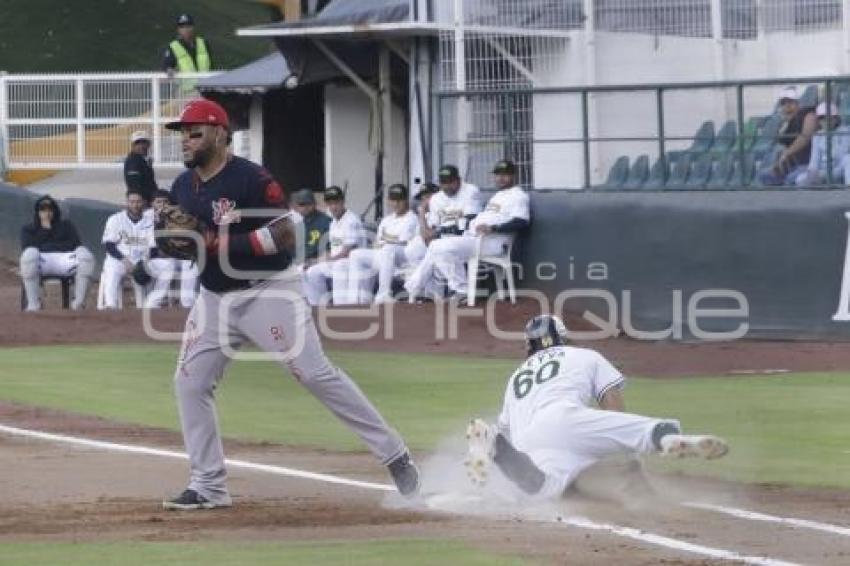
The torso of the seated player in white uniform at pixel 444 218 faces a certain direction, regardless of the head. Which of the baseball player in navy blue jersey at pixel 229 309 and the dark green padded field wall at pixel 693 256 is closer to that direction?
the baseball player in navy blue jersey

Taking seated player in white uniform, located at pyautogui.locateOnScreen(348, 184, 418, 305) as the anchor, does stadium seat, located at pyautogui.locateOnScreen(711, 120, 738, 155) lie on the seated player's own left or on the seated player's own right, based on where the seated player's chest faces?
on the seated player's own left

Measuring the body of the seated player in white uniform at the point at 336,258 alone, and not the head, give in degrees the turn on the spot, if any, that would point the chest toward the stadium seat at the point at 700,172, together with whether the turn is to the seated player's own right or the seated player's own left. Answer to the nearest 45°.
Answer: approximately 90° to the seated player's own left

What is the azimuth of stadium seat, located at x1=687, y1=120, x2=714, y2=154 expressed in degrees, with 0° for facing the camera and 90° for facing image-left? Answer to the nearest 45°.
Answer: approximately 45°

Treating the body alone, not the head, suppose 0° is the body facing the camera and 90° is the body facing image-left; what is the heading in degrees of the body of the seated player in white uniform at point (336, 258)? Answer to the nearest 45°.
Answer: approximately 45°

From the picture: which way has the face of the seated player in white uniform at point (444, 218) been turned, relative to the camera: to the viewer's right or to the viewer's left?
to the viewer's left

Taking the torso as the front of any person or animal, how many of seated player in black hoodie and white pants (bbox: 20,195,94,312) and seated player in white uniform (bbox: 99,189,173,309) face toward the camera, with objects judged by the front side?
2

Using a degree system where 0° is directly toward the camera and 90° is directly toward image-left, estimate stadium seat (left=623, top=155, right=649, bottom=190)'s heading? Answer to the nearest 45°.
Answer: approximately 45°

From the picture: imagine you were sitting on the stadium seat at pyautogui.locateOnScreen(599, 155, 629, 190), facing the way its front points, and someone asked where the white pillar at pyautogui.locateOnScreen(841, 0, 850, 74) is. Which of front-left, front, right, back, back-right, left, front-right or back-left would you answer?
back

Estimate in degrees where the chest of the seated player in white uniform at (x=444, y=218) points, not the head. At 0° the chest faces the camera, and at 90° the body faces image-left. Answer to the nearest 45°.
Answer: approximately 45°

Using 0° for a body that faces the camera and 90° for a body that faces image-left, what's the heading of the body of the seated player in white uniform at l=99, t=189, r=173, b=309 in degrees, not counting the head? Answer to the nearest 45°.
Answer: approximately 0°
